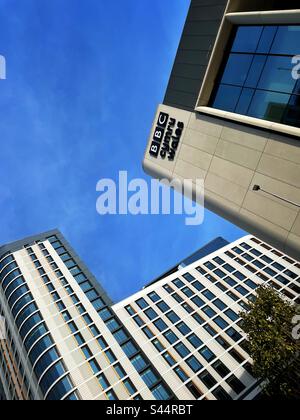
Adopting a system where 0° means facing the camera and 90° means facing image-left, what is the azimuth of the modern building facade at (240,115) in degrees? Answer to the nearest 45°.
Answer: approximately 45°
